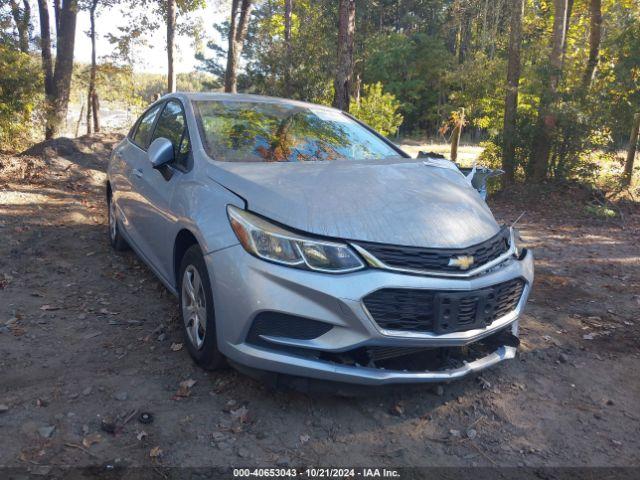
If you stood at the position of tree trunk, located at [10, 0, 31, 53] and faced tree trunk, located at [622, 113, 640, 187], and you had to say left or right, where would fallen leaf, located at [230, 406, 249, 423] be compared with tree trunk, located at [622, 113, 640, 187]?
right

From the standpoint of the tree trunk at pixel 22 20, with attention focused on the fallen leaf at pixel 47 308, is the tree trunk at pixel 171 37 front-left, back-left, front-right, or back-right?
back-left

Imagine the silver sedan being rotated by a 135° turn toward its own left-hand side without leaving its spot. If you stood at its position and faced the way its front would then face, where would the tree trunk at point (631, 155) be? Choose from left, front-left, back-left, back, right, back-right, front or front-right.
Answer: front-right

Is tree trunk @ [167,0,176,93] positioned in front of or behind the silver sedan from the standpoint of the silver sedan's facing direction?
behind

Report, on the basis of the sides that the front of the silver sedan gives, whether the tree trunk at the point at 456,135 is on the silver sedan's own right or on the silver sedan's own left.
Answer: on the silver sedan's own left

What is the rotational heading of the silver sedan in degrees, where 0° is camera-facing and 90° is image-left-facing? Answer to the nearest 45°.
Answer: approximately 315°

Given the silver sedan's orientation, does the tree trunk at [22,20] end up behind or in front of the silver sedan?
behind
